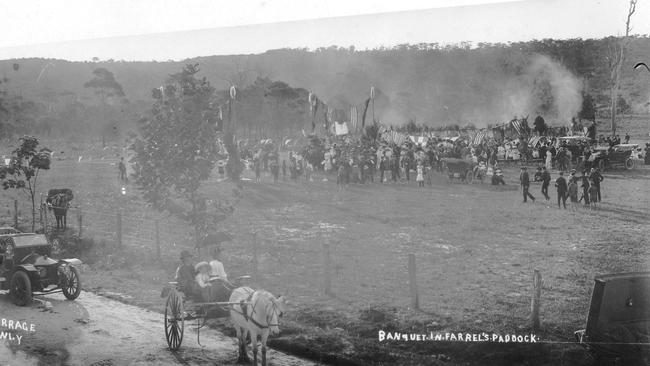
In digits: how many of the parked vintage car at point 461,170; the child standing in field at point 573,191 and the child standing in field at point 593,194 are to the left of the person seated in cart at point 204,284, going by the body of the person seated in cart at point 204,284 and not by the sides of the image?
3

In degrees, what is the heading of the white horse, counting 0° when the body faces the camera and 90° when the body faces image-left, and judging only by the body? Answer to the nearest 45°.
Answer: approximately 315°

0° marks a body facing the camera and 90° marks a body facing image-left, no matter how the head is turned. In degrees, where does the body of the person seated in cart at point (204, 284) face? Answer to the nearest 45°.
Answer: approximately 315°

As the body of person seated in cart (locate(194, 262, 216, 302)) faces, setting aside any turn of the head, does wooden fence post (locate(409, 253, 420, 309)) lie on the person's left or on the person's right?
on the person's left

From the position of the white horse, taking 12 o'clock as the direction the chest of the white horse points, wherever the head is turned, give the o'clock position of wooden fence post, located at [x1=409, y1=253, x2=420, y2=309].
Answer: The wooden fence post is roughly at 9 o'clock from the white horse.

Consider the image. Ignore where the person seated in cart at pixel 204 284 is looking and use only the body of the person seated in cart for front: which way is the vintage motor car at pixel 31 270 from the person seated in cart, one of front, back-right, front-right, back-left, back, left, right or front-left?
back

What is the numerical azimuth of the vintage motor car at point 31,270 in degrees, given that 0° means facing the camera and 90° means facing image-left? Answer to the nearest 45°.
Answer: approximately 315°
